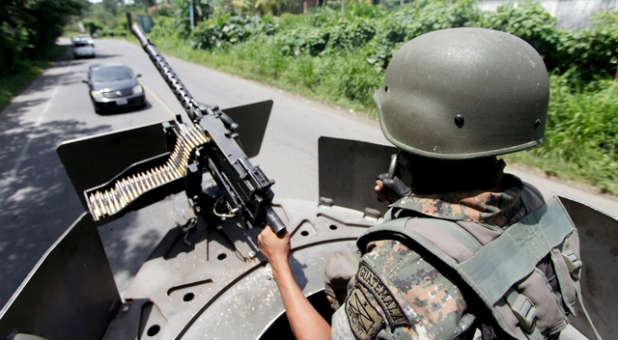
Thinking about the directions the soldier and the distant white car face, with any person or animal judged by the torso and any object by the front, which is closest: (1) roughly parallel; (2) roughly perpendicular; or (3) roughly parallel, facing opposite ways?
roughly parallel, facing opposite ways

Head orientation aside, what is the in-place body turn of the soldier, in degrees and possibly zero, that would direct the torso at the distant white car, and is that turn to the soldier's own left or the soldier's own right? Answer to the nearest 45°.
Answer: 0° — they already face it

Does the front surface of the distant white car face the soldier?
yes

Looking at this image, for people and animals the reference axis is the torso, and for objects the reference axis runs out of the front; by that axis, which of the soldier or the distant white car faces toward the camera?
the distant white car

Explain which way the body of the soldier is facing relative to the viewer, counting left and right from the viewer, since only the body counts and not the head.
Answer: facing away from the viewer and to the left of the viewer

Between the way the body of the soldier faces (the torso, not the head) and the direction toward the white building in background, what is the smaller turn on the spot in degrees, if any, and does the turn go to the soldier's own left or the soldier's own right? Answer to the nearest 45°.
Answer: approximately 45° to the soldier's own right

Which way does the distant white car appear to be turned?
toward the camera

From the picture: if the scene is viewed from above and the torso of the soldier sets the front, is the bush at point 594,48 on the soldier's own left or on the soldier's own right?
on the soldier's own right

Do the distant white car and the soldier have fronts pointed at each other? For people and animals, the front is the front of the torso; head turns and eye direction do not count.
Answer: yes

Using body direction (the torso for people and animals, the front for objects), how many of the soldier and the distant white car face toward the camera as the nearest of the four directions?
1

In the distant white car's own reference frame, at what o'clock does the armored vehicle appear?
The armored vehicle is roughly at 12 o'clock from the distant white car.

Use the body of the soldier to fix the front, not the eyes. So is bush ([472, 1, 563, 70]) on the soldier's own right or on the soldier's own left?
on the soldier's own right

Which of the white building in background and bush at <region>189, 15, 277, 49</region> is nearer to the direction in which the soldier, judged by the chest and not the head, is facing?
the bush
